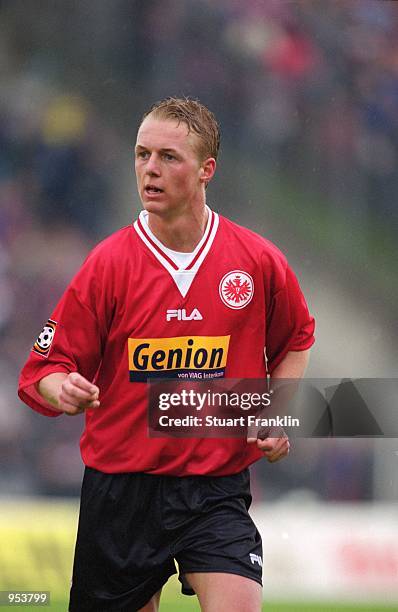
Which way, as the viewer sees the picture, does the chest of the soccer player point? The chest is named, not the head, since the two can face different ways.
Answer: toward the camera

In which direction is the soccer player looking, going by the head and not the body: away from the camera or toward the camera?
toward the camera
